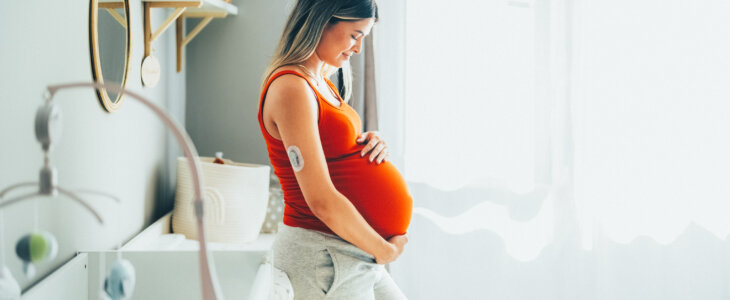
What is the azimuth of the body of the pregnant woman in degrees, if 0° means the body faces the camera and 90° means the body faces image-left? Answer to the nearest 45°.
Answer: approximately 270°
